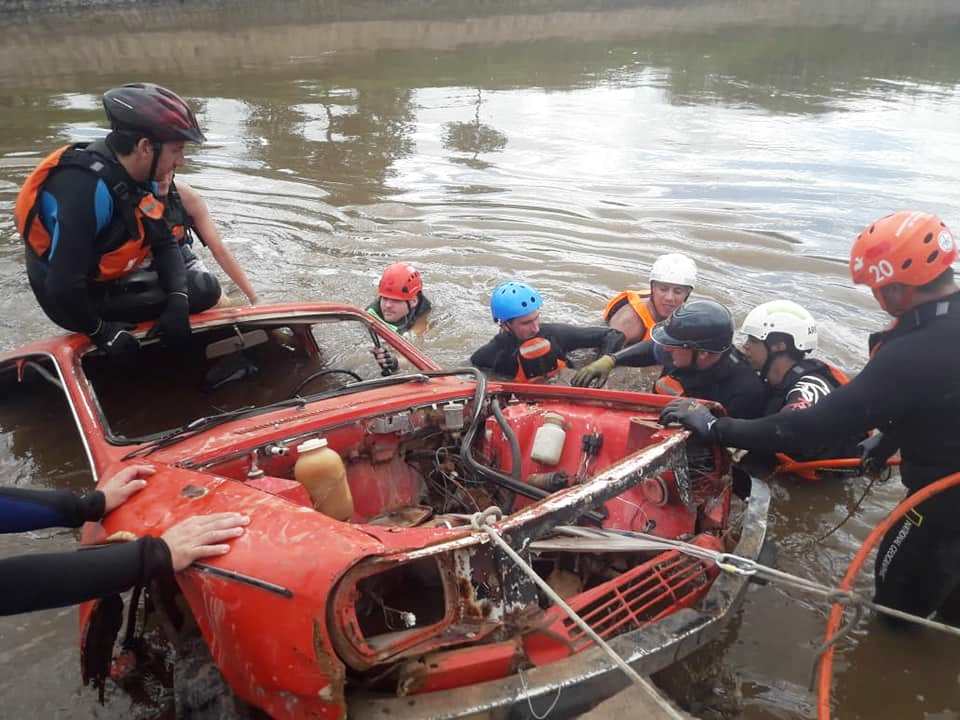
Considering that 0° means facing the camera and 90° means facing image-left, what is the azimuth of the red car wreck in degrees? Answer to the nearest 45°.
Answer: approximately 315°

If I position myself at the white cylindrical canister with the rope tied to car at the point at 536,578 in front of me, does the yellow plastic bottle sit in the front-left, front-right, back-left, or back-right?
front-right

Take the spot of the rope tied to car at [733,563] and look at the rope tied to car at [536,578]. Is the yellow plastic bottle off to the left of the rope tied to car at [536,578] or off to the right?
right
